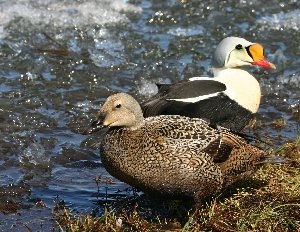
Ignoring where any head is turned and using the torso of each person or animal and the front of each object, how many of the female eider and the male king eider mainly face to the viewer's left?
1

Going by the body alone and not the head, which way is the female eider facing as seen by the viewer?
to the viewer's left

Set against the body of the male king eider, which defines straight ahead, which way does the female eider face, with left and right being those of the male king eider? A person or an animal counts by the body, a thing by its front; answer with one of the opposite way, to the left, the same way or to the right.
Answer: the opposite way

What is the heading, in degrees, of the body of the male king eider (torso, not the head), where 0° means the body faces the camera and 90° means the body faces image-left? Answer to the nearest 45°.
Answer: approximately 270°

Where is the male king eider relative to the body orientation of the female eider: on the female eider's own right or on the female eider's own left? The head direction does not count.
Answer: on the female eider's own right

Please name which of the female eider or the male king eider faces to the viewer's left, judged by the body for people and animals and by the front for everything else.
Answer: the female eider

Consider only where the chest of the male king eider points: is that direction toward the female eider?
no
